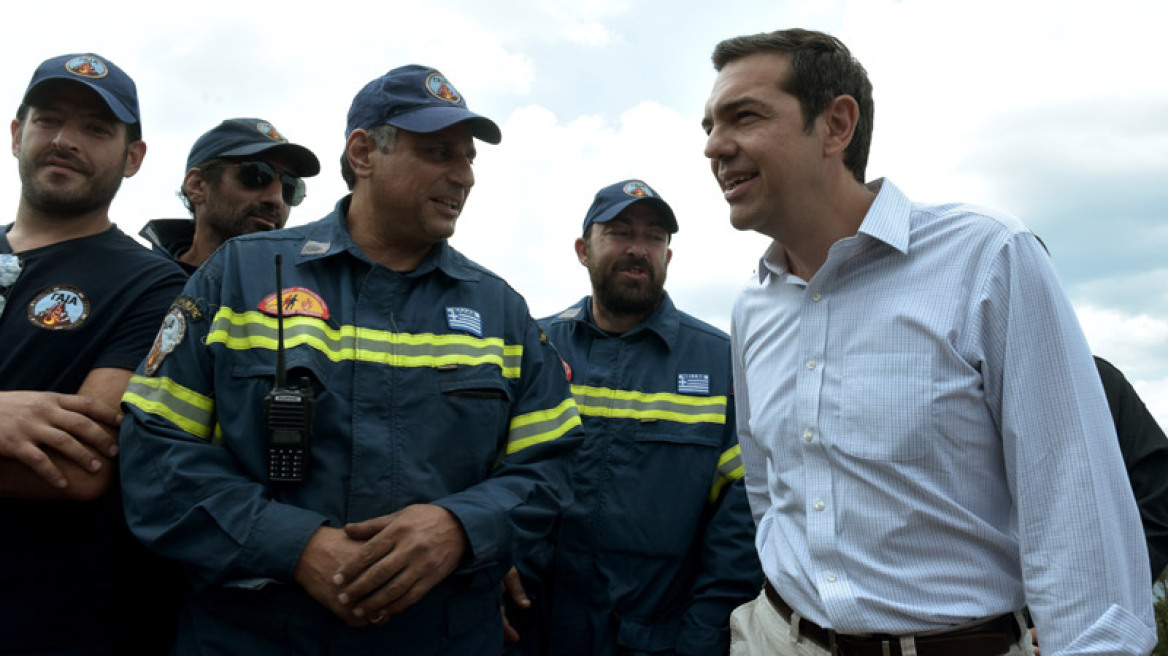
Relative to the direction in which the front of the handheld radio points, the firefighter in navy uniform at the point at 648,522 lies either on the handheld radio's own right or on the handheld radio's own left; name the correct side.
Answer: on the handheld radio's own left

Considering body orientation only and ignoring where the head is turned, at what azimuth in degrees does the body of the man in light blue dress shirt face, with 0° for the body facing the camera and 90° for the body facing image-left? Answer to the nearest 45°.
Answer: approximately 45°

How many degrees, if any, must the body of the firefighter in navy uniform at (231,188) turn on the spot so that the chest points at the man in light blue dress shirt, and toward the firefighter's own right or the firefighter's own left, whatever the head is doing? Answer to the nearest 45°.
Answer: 0° — they already face them

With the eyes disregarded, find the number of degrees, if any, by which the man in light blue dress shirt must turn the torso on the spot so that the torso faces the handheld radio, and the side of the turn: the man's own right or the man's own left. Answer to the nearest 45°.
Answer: approximately 45° to the man's own right

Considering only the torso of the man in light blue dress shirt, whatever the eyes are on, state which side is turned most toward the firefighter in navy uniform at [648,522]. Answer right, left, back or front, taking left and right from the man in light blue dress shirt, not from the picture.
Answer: right

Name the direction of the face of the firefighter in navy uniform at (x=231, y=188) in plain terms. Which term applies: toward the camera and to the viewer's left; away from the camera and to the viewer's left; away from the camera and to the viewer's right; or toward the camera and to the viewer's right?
toward the camera and to the viewer's right

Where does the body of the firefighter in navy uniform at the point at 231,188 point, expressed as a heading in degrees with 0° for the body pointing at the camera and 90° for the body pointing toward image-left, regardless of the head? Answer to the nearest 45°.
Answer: approximately 315°

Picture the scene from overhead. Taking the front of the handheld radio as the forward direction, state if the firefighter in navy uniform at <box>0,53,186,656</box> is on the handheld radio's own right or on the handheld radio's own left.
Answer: on the handheld radio's own right

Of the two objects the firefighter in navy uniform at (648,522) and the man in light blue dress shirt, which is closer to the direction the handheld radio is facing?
the man in light blue dress shirt

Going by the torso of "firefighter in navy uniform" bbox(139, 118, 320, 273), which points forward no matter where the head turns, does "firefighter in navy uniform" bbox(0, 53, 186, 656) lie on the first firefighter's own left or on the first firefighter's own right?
on the first firefighter's own right

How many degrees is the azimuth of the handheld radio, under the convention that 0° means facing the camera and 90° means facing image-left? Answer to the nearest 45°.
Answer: approximately 0°

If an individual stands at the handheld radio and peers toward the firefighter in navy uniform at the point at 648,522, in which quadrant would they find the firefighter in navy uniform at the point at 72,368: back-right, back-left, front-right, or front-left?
back-left
